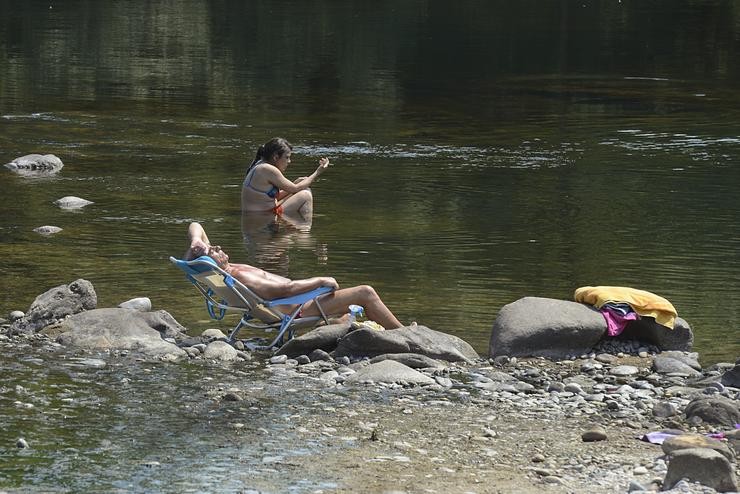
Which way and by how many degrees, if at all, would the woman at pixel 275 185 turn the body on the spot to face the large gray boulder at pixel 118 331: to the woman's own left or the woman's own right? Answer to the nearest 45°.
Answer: approximately 90° to the woman's own right

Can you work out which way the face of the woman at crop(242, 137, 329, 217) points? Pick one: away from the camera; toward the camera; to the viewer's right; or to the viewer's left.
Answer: to the viewer's right

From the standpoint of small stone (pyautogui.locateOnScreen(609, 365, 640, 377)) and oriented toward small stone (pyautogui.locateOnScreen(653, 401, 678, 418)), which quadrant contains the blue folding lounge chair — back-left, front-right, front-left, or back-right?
back-right

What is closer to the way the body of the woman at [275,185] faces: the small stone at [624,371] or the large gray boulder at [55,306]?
the small stone
